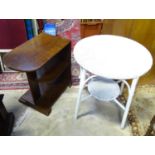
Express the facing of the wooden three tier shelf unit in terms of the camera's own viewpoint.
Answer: facing the viewer and to the right of the viewer

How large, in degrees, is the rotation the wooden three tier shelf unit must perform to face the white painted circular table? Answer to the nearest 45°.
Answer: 0° — it already faces it
